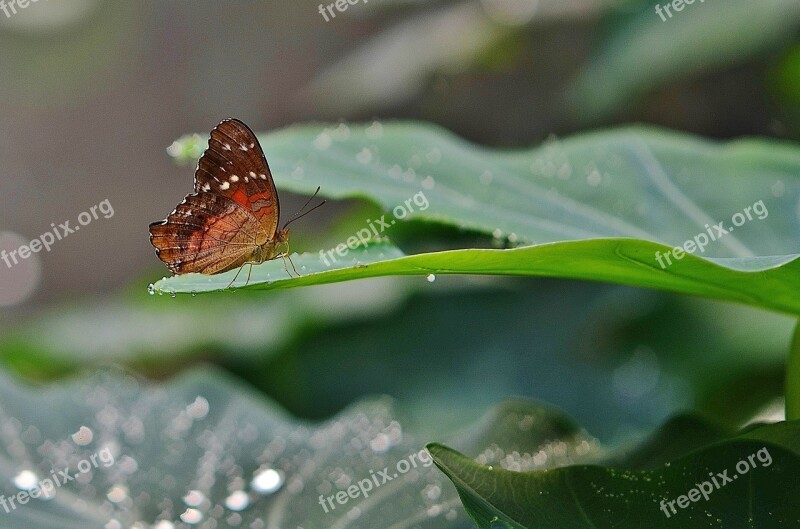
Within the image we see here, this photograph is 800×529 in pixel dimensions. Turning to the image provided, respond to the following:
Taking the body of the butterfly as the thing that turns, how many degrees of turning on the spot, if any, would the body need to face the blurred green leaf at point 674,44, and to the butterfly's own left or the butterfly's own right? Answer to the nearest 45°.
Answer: approximately 45° to the butterfly's own left

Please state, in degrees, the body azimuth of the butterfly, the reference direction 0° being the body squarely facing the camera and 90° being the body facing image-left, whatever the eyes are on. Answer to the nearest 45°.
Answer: approximately 270°
